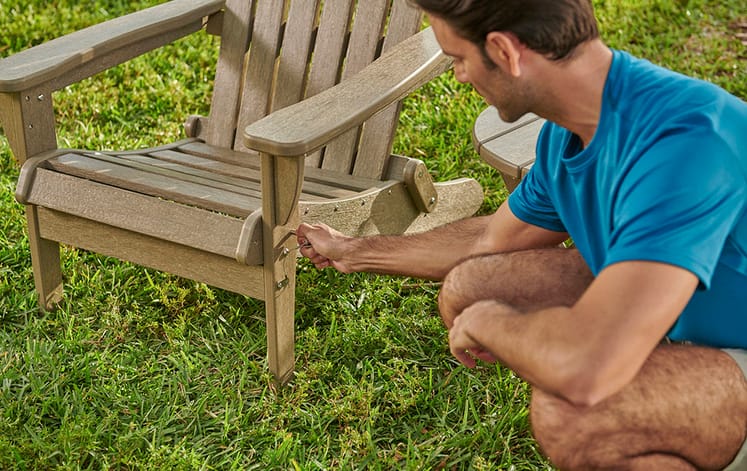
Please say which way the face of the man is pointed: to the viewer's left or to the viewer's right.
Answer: to the viewer's left

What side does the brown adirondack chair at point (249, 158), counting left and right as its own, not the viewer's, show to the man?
left

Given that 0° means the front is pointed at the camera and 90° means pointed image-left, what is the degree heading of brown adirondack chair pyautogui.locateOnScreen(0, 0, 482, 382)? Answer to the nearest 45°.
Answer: approximately 45°
